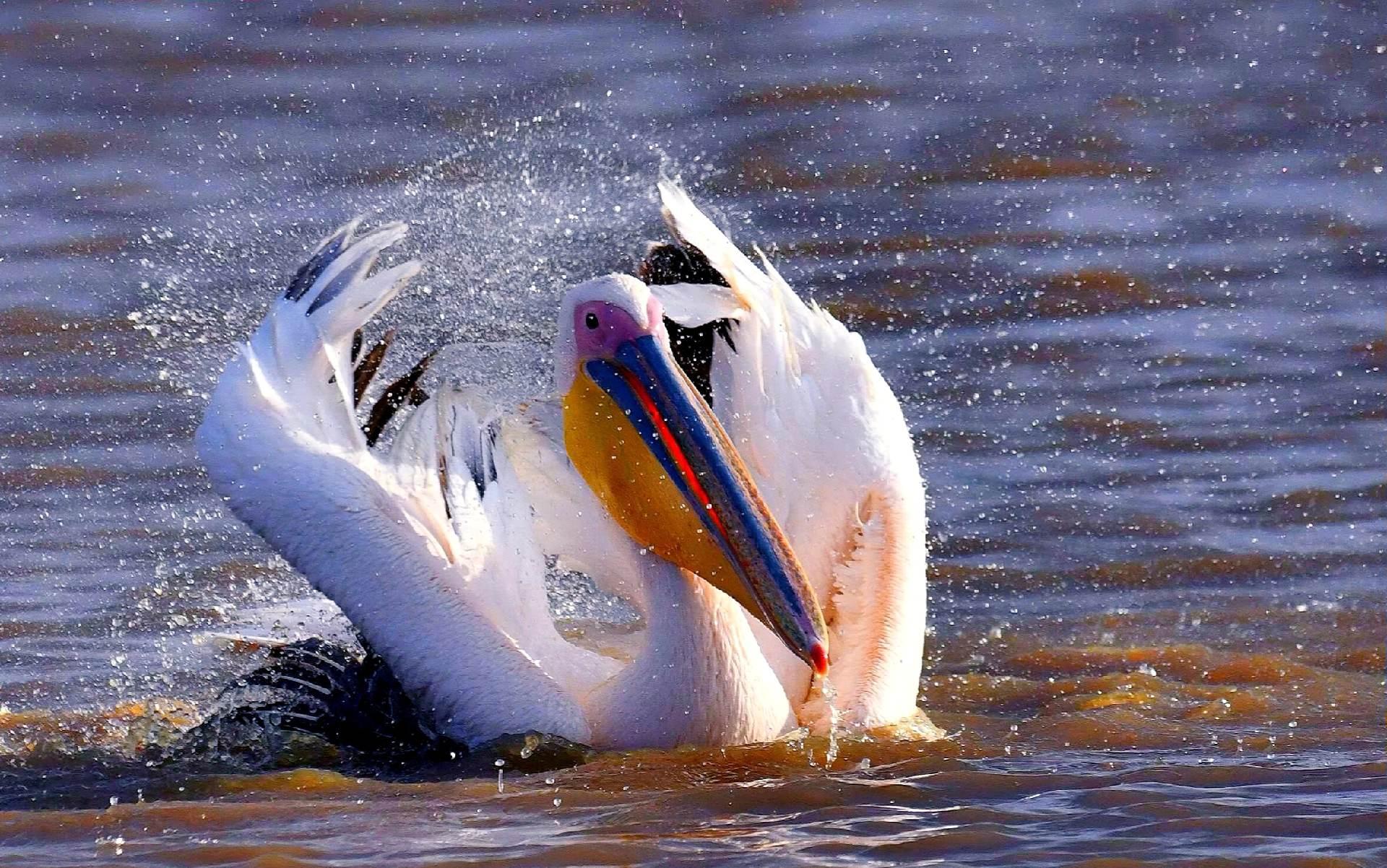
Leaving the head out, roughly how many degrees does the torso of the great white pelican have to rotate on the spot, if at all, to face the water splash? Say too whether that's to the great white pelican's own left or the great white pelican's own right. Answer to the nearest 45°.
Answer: approximately 135° to the great white pelican's own left

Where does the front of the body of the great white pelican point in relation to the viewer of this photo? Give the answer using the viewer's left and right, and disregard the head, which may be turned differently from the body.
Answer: facing the viewer and to the right of the viewer
